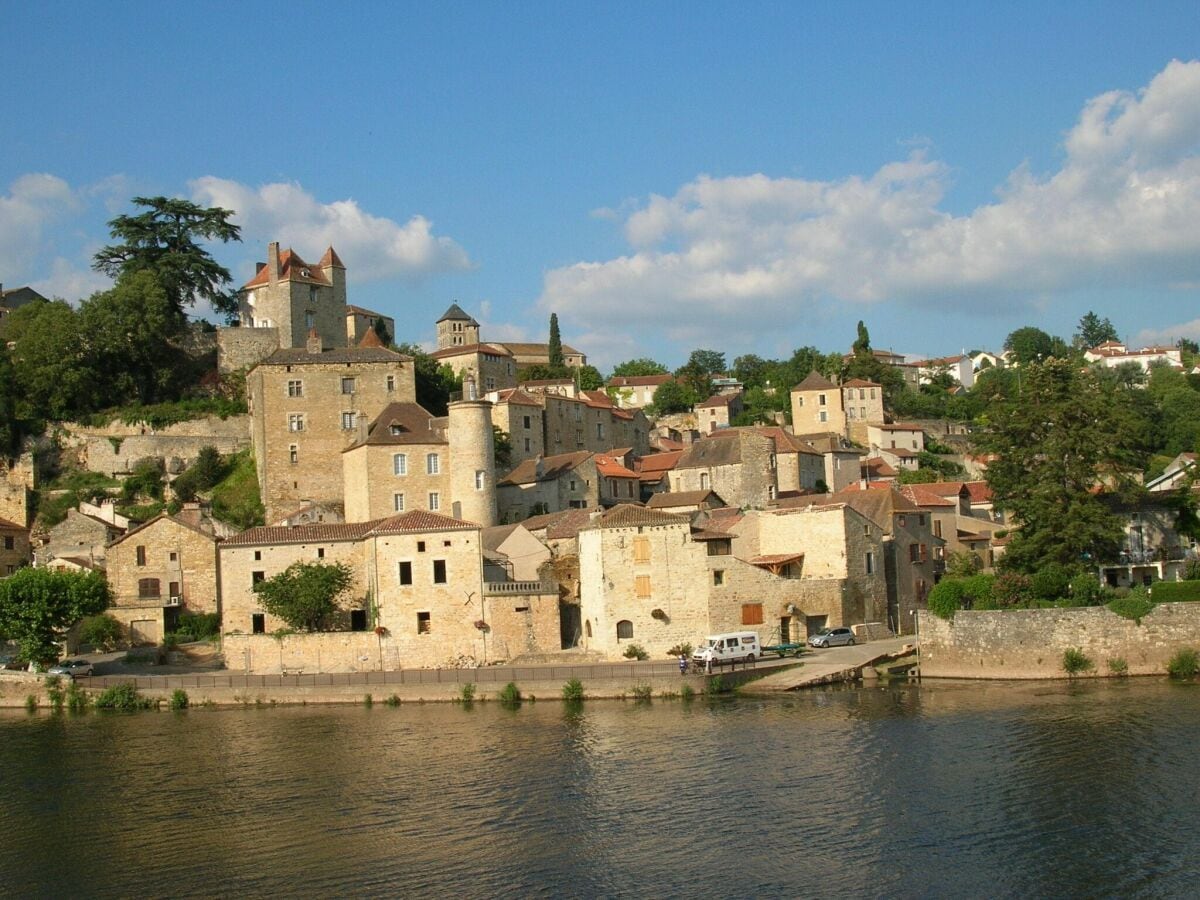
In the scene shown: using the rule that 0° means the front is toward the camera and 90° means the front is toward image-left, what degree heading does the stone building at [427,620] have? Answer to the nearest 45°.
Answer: approximately 0°

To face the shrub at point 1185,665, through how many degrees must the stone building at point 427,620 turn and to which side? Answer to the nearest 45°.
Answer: approximately 45° to its left

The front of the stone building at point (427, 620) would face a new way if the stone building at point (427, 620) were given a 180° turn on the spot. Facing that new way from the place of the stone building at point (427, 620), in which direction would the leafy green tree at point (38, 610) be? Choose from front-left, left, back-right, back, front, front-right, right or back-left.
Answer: left

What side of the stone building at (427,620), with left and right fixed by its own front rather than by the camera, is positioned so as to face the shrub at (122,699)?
right

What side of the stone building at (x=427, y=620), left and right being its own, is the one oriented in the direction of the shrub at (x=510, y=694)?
front

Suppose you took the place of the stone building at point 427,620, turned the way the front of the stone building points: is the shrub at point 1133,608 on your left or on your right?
on your left

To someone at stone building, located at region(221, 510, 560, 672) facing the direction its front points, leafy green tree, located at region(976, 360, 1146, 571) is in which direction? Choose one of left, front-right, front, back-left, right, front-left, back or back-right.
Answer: left

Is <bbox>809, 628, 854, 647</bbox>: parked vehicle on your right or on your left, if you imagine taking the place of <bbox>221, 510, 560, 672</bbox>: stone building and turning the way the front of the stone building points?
on your left

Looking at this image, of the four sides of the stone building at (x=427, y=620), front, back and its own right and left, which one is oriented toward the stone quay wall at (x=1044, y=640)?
left

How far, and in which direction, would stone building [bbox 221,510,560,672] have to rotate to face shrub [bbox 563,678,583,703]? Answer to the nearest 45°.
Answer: approximately 45° to its left
